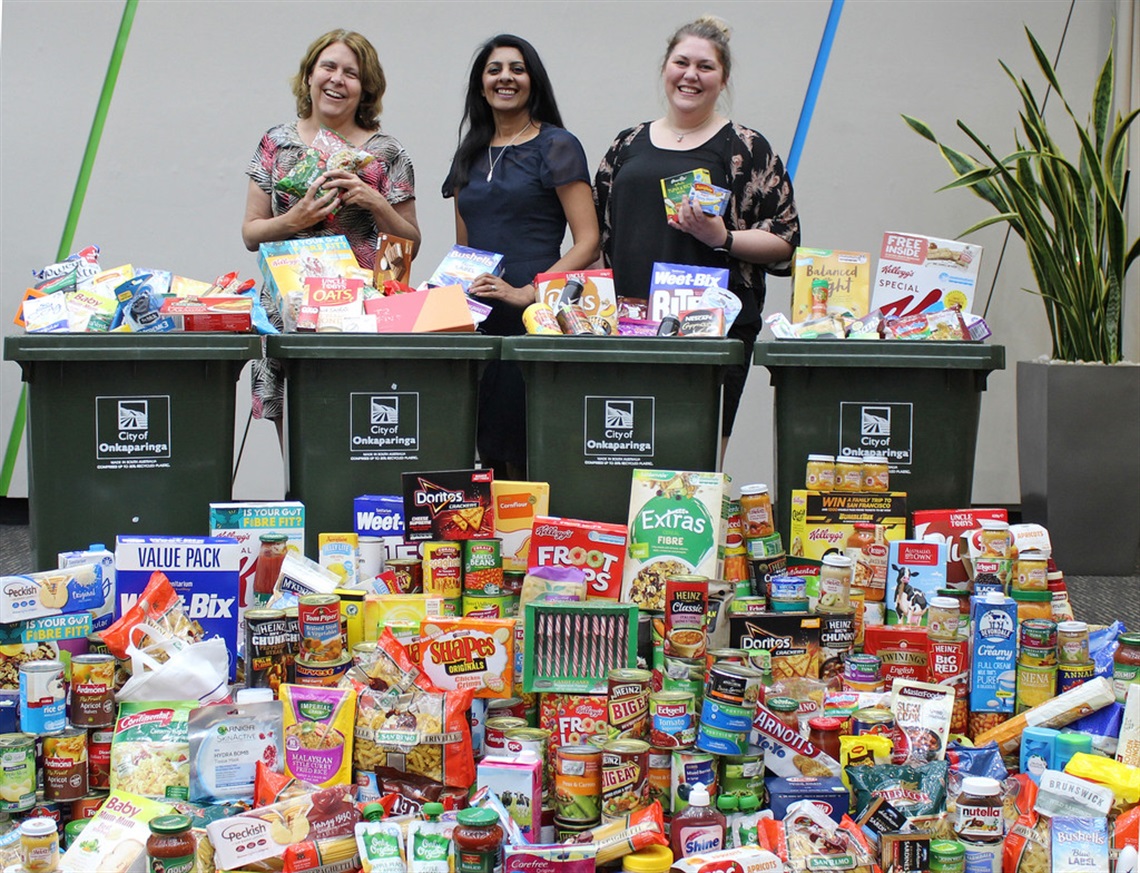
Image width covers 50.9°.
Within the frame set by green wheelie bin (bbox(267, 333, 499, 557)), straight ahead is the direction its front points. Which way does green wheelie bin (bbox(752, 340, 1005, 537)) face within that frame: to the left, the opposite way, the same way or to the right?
the same way

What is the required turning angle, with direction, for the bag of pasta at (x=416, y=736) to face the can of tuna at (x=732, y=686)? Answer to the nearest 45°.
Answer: approximately 90° to its left

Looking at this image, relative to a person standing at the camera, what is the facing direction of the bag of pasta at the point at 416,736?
facing the viewer

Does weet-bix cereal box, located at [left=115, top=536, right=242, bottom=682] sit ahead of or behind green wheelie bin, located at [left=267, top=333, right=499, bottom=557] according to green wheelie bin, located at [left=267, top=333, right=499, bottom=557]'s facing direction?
ahead

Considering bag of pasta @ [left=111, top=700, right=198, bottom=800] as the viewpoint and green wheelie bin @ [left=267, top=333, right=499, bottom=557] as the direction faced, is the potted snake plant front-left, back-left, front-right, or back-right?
front-right

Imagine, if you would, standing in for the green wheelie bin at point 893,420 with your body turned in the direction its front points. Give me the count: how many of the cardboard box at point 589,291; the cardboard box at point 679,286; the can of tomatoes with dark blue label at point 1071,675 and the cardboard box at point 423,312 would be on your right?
3

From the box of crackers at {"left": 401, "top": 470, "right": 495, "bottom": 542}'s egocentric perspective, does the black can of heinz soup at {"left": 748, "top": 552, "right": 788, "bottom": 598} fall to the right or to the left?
on its left

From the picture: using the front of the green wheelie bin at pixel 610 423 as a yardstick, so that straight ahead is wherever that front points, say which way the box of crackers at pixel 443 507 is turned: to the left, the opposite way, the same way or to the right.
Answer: the same way

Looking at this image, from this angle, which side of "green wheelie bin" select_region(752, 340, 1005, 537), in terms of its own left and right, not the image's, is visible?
front

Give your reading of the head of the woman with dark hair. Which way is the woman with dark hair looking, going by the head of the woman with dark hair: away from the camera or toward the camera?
toward the camera

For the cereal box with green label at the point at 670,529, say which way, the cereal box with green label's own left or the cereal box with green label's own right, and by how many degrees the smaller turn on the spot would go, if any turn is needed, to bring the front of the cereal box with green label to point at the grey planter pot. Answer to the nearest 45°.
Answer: approximately 135° to the cereal box with green label's own left

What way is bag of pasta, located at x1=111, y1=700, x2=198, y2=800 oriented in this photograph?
toward the camera

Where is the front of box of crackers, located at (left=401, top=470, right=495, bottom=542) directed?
toward the camera

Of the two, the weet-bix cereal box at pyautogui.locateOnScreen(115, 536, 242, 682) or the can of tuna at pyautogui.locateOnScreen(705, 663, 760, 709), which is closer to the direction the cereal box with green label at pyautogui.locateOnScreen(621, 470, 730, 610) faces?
the can of tuna

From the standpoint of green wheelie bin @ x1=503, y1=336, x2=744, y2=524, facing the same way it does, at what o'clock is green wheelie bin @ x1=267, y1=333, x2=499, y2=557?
green wheelie bin @ x1=267, y1=333, x2=499, y2=557 is roughly at 3 o'clock from green wheelie bin @ x1=503, y1=336, x2=744, y2=524.

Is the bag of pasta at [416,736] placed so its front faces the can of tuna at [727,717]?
no

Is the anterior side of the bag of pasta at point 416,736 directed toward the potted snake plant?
no

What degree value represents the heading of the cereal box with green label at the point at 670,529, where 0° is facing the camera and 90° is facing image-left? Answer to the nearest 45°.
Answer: approximately 0°

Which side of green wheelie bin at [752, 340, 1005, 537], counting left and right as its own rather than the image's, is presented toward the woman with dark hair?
right

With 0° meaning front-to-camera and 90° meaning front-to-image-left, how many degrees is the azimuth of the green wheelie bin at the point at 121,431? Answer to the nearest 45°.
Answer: approximately 0°

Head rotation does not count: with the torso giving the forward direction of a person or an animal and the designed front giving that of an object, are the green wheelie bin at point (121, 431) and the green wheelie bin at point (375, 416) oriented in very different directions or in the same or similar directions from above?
same or similar directions
